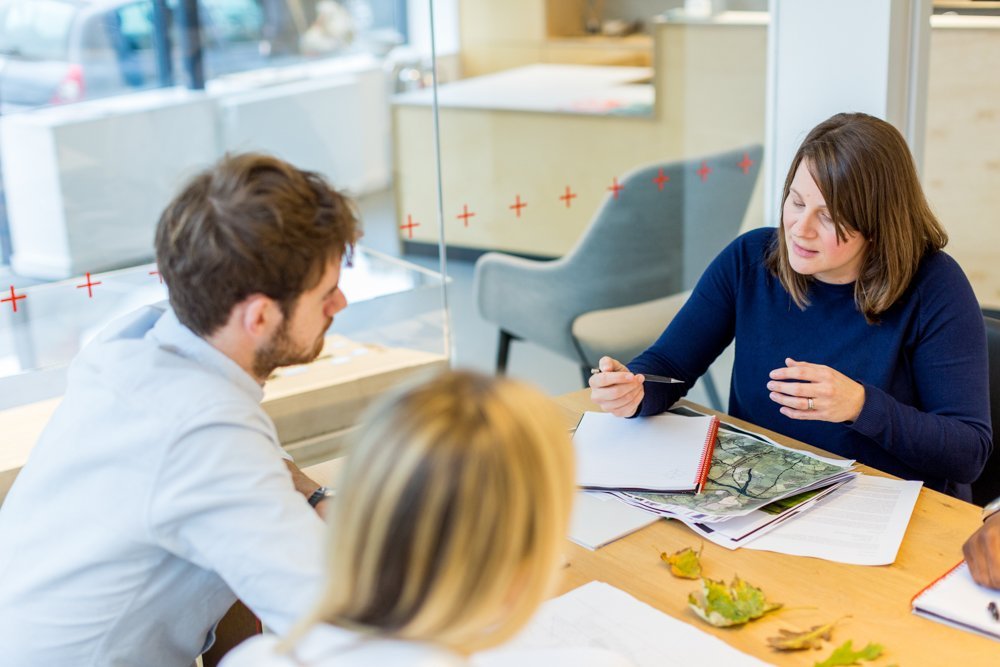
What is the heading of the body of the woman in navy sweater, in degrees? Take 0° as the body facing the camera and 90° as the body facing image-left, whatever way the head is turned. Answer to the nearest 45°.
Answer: approximately 45°

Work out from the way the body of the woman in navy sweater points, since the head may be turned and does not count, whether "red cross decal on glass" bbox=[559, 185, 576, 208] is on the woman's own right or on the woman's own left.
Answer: on the woman's own right

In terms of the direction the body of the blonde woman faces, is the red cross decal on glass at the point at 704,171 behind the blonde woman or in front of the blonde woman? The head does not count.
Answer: in front

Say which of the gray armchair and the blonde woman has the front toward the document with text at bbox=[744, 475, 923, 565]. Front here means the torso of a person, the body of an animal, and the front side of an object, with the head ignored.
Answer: the blonde woman

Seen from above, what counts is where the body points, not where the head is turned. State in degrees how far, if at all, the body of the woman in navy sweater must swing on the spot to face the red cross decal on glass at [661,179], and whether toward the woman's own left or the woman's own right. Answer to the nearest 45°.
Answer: approximately 135° to the woman's own right

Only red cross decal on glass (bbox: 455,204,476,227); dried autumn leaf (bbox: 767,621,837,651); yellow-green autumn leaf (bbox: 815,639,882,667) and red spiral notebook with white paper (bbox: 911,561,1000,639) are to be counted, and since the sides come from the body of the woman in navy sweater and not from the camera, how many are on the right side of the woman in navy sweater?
1

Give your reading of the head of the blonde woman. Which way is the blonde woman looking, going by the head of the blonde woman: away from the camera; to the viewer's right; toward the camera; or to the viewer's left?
away from the camera

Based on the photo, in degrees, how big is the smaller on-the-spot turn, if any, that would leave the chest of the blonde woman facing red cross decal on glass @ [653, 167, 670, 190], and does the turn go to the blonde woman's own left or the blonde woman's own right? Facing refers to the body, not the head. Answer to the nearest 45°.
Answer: approximately 45° to the blonde woman's own left

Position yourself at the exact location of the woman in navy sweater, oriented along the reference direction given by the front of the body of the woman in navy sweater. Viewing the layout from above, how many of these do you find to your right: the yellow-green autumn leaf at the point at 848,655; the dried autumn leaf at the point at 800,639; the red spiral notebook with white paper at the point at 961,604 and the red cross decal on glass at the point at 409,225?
1

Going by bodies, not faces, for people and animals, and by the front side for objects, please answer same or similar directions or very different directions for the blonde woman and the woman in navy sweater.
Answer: very different directions

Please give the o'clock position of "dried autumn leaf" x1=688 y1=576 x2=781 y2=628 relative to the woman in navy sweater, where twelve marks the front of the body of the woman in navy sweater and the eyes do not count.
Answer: The dried autumn leaf is roughly at 11 o'clock from the woman in navy sweater.
